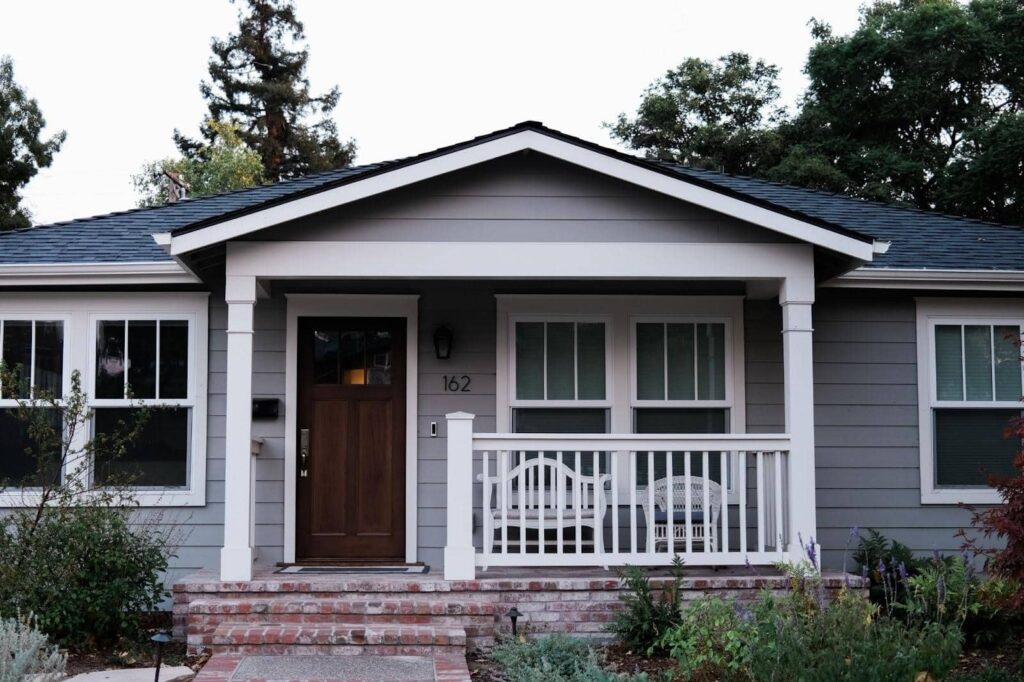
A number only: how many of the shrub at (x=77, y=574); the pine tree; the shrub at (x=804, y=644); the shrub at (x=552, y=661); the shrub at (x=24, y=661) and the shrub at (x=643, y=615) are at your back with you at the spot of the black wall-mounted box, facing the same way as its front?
1

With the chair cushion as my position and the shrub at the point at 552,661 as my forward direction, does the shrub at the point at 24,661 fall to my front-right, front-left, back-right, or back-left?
front-right

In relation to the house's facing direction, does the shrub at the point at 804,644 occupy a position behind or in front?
in front

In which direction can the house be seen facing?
toward the camera

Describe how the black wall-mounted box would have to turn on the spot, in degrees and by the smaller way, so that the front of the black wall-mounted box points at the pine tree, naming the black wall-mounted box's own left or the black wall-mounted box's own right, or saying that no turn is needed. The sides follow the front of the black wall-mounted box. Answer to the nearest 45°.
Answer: approximately 180°

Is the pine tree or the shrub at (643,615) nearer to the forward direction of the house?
the shrub

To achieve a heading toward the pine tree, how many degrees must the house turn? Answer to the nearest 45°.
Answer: approximately 180°

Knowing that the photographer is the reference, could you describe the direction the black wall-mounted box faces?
facing the viewer

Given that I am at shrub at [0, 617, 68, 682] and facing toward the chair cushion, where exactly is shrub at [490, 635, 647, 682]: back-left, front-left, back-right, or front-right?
front-right

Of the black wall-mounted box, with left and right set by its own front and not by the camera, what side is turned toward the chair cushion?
left

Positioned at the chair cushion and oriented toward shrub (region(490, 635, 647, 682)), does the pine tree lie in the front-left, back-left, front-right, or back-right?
back-right

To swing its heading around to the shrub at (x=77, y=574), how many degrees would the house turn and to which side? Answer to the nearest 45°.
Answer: approximately 45° to its right

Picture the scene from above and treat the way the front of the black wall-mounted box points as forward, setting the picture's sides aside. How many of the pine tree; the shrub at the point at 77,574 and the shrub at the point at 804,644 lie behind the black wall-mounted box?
1
